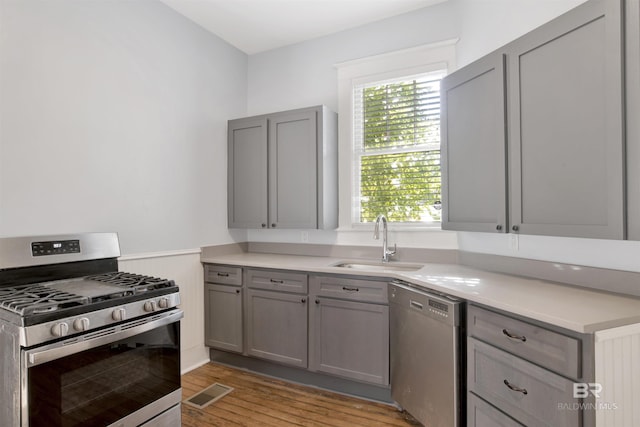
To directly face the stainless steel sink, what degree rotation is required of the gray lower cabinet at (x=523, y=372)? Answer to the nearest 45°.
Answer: approximately 90° to its right

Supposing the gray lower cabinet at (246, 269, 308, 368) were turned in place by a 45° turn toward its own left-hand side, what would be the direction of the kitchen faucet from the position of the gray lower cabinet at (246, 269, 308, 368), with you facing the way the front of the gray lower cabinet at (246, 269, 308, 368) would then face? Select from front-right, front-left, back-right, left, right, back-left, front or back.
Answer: left

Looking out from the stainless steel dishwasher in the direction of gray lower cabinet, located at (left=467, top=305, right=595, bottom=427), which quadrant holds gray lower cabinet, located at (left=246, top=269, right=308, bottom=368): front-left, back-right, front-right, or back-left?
back-right

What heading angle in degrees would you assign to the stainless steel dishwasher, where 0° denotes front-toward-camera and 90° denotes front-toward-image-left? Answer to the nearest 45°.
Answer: approximately 45°

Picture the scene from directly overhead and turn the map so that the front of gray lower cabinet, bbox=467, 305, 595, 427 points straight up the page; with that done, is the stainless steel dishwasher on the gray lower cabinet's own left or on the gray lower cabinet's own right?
on the gray lower cabinet's own right

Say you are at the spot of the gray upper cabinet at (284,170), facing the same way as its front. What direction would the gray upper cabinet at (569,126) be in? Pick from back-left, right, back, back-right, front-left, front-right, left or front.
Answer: left

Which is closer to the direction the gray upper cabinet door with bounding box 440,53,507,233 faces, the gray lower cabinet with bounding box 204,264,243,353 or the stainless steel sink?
the gray lower cabinet

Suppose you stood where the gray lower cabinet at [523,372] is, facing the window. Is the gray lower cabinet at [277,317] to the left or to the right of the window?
left

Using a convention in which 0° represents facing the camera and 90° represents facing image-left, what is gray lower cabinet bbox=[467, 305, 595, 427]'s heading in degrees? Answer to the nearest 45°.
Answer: approximately 45°

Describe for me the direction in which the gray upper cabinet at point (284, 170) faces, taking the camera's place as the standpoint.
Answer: facing the viewer and to the left of the viewer

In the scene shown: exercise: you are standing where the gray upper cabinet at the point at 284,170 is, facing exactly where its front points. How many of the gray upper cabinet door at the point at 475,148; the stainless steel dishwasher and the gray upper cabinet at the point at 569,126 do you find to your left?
3

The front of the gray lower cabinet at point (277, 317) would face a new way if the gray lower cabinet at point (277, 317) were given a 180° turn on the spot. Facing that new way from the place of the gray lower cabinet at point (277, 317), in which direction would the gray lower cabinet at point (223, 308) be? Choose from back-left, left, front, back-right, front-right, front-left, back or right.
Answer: left

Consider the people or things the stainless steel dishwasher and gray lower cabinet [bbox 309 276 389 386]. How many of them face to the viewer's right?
0
